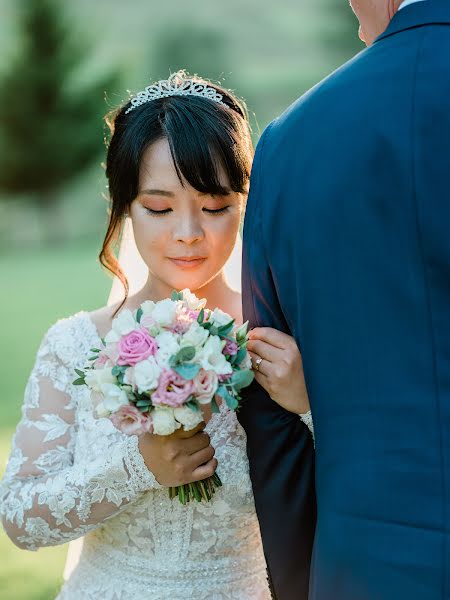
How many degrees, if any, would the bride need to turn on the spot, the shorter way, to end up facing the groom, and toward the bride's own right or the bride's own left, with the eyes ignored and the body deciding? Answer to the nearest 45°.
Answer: approximately 45° to the bride's own left

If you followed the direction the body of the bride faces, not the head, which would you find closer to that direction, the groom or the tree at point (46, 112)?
the groom

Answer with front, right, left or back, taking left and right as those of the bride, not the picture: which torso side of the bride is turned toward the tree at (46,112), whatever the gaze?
back

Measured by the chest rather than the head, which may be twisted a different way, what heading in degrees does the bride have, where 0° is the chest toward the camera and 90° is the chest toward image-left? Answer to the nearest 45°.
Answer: approximately 0°

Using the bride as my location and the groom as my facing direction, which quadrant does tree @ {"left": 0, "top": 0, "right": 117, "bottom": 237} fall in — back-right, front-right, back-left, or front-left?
back-left
